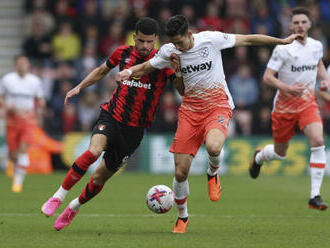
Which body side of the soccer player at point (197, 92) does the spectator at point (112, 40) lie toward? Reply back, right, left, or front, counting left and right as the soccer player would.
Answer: back

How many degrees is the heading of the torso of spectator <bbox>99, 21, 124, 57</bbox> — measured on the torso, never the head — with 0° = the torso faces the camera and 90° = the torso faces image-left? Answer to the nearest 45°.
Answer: approximately 0°

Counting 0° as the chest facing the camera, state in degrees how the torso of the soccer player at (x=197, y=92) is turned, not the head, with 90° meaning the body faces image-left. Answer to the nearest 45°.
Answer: approximately 0°

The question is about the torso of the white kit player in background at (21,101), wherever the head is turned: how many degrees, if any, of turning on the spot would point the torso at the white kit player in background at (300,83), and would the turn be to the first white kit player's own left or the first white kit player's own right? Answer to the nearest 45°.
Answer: approximately 45° to the first white kit player's own left

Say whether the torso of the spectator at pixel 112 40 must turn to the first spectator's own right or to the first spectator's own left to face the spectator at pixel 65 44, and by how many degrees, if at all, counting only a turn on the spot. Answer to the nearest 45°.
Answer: approximately 90° to the first spectator's own right

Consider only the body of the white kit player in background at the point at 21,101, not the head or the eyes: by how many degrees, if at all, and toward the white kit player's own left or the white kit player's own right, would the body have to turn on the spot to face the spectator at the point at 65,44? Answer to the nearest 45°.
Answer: approximately 180°
